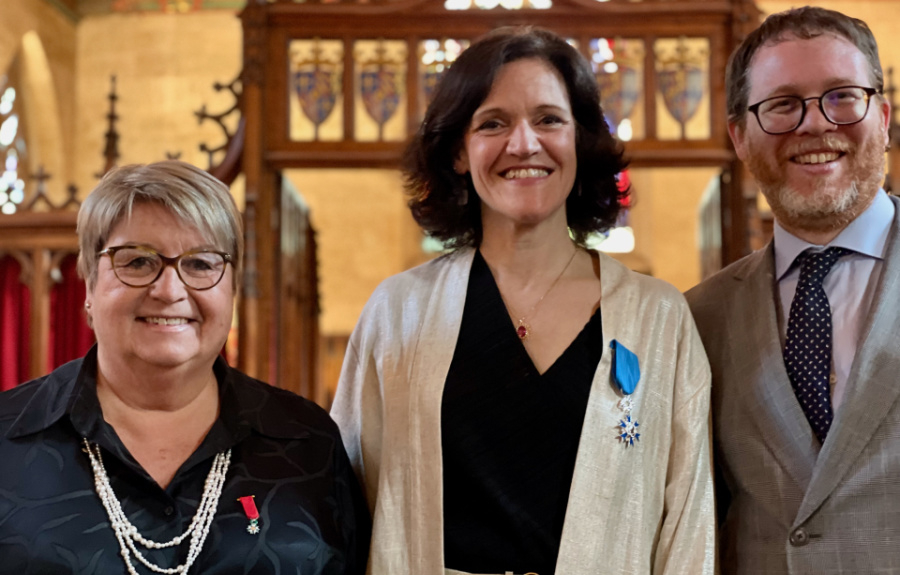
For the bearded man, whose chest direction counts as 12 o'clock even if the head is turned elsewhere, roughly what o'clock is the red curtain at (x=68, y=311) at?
The red curtain is roughly at 4 o'clock from the bearded man.

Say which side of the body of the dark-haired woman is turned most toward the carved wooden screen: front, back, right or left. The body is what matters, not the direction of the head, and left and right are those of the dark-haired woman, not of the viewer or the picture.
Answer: back

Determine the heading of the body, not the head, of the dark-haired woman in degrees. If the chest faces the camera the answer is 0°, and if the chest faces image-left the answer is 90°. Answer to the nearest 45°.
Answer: approximately 0°

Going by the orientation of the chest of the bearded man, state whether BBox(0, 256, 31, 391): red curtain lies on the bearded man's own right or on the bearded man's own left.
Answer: on the bearded man's own right

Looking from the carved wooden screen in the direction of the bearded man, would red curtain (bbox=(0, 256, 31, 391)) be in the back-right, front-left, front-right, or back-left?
back-right

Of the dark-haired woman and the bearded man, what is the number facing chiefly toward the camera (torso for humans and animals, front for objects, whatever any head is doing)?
2

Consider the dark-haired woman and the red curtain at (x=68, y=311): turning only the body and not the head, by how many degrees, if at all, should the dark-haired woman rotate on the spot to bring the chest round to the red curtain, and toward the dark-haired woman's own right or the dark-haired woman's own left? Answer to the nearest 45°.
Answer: approximately 135° to the dark-haired woman's own right
